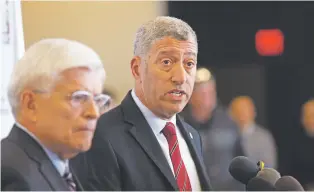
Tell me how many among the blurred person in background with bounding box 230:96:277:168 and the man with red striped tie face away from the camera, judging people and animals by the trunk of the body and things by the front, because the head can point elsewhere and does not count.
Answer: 0

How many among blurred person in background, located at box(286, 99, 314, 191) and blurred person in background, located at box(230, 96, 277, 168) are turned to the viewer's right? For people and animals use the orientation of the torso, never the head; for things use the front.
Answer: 0

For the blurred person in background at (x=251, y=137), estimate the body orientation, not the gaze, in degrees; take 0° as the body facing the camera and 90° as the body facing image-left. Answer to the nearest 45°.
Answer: approximately 45°

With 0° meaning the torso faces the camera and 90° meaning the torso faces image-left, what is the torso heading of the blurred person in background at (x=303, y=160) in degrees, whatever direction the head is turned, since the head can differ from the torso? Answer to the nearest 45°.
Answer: approximately 0°

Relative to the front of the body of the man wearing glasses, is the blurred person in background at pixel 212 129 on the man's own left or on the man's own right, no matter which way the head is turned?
on the man's own left

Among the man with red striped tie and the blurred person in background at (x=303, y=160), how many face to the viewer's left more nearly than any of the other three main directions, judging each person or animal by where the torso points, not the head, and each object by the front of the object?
0

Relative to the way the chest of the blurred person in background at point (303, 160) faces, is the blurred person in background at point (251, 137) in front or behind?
in front

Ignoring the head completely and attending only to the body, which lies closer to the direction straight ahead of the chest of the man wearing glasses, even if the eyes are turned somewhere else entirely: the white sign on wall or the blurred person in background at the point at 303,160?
the blurred person in background

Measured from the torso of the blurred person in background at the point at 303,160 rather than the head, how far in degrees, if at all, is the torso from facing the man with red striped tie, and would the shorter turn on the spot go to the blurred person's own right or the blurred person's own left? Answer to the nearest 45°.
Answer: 0° — they already face them
